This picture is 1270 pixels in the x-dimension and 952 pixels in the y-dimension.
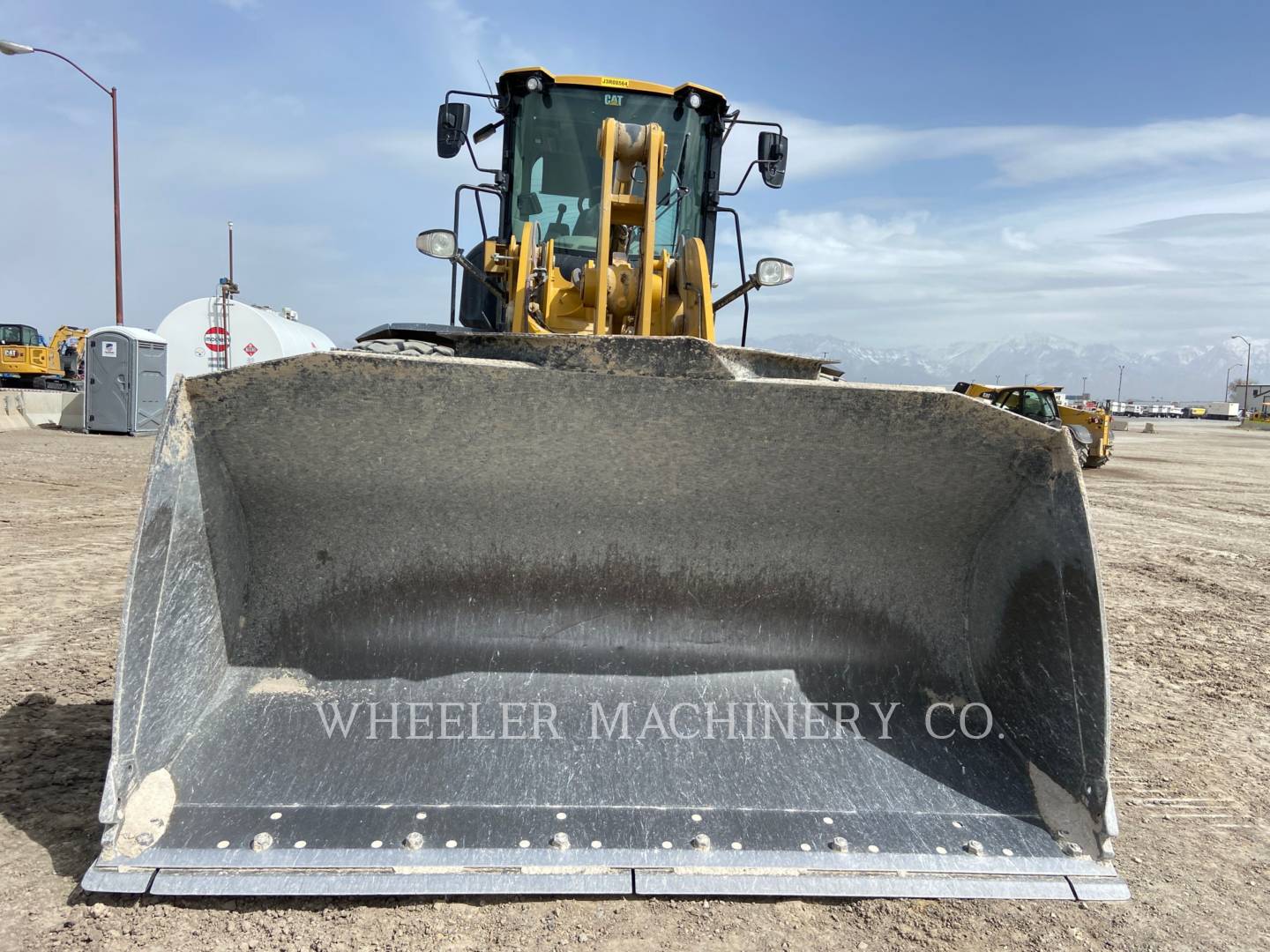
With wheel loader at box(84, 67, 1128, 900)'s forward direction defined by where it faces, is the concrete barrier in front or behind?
behind

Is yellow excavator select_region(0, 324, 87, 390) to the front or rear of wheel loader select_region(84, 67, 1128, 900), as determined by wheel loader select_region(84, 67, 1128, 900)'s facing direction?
to the rear

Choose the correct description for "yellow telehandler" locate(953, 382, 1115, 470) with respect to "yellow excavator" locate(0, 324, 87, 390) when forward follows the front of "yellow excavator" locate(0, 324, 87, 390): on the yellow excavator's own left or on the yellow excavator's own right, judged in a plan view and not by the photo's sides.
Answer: on the yellow excavator's own right

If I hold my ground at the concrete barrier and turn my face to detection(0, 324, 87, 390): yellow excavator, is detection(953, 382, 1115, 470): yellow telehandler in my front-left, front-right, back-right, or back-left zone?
back-right

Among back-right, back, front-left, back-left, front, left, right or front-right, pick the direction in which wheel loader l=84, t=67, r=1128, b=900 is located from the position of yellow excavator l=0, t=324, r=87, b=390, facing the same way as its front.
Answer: right

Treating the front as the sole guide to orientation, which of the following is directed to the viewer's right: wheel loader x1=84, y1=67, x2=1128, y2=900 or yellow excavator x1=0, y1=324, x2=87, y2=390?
the yellow excavator

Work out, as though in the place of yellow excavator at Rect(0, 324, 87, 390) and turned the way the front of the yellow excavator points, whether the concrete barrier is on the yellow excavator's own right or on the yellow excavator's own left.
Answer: on the yellow excavator's own right

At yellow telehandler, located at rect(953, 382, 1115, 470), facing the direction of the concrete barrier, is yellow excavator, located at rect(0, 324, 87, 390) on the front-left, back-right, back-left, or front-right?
front-right

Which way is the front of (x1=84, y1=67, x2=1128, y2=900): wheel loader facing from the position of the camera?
facing the viewer

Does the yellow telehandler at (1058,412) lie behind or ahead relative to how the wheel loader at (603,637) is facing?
behind

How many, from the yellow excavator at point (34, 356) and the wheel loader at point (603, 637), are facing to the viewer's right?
1

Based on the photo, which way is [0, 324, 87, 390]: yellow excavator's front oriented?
to the viewer's right
